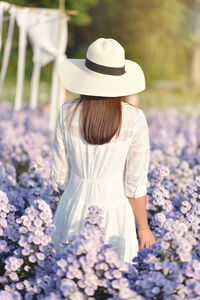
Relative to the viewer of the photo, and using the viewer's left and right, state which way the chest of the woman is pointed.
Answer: facing away from the viewer

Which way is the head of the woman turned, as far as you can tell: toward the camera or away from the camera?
away from the camera
